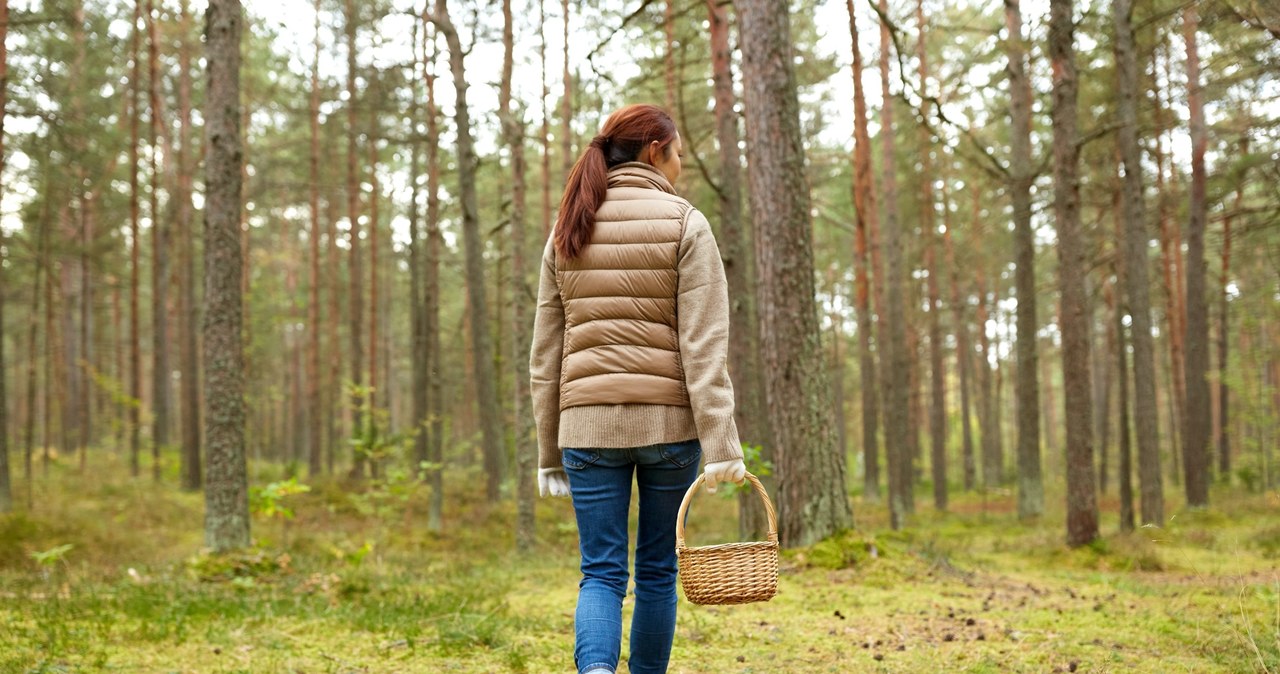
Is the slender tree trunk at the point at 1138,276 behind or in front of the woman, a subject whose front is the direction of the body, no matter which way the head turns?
in front

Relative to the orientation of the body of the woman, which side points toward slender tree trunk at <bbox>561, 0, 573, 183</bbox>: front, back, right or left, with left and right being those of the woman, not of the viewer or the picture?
front

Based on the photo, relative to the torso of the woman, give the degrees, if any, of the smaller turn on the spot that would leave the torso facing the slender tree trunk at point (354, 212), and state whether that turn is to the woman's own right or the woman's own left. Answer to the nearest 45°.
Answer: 0° — they already face it

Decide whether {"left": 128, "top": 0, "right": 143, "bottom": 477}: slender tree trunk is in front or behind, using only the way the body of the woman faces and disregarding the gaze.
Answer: in front

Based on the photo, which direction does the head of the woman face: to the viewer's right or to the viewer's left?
to the viewer's right

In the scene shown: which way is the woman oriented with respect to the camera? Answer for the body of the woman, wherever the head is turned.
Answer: away from the camera

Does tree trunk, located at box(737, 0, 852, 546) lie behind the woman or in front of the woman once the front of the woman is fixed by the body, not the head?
in front

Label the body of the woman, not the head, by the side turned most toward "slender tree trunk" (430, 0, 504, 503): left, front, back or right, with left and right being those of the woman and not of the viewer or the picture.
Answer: front
